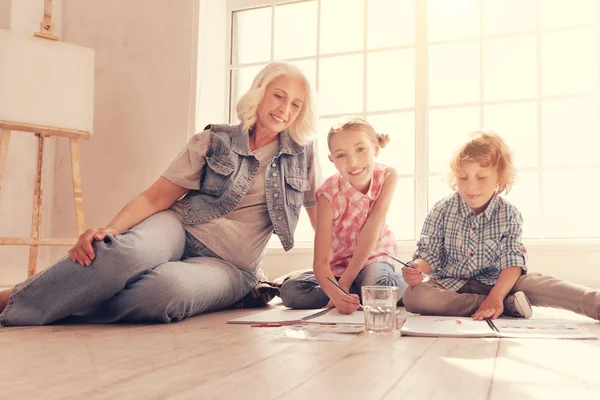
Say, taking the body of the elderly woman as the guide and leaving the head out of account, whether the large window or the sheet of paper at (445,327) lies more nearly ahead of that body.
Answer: the sheet of paper

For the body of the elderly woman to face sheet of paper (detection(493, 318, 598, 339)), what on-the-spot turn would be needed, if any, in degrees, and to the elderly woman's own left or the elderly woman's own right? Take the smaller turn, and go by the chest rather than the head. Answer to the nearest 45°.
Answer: approximately 45° to the elderly woman's own left

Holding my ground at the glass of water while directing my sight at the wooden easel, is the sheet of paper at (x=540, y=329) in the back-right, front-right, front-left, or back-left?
back-right

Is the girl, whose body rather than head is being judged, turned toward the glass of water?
yes

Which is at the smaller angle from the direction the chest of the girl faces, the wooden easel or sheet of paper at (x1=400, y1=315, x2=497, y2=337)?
the sheet of paper

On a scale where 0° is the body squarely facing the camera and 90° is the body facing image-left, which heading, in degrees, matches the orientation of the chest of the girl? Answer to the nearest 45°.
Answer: approximately 0°

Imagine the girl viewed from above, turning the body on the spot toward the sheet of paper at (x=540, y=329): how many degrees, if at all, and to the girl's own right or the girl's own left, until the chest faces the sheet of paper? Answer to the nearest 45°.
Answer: approximately 45° to the girl's own left

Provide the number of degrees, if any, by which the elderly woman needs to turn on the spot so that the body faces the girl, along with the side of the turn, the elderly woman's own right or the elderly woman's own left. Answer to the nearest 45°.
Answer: approximately 90° to the elderly woman's own left
